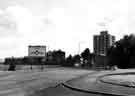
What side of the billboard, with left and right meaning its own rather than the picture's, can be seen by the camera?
front
